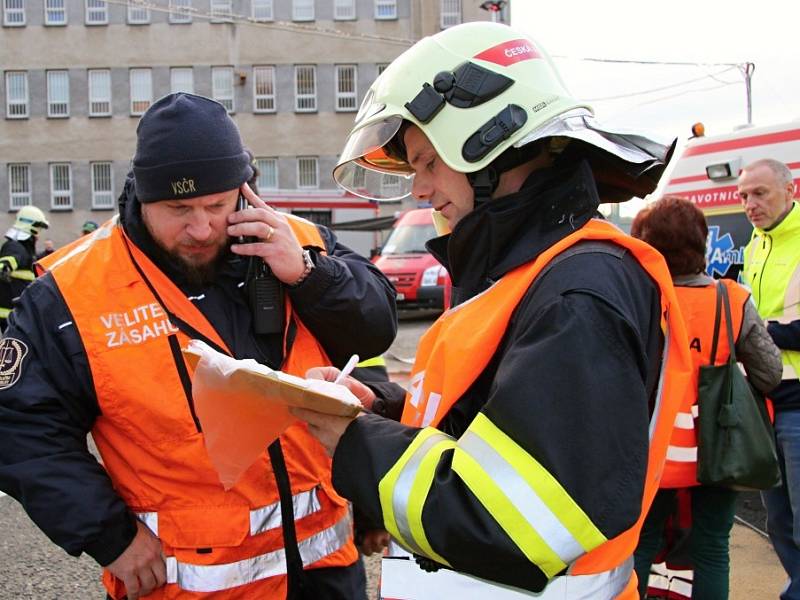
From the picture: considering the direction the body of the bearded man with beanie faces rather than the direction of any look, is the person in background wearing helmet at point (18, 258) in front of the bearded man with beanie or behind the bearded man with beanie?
behind

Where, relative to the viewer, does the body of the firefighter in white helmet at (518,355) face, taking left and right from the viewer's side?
facing to the left of the viewer

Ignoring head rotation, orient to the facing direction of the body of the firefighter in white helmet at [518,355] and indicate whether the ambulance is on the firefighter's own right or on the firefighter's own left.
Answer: on the firefighter's own right

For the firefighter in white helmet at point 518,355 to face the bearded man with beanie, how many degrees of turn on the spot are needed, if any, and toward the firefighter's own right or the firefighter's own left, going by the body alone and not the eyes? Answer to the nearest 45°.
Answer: approximately 45° to the firefighter's own right

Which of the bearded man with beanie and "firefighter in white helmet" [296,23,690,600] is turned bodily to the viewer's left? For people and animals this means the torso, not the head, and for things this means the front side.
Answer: the firefighter in white helmet

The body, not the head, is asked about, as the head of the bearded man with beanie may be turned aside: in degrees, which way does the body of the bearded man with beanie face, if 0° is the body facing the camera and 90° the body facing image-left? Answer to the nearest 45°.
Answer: approximately 315°

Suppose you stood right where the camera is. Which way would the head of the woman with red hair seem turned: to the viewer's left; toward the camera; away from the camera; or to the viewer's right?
away from the camera

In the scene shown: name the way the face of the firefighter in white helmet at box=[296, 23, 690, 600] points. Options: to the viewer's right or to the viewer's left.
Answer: to the viewer's left

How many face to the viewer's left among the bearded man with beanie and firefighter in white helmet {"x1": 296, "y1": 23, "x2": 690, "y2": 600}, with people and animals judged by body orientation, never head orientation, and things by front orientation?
1

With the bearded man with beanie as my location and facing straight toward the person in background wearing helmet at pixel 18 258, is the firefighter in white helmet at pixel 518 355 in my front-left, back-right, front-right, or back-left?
back-right
